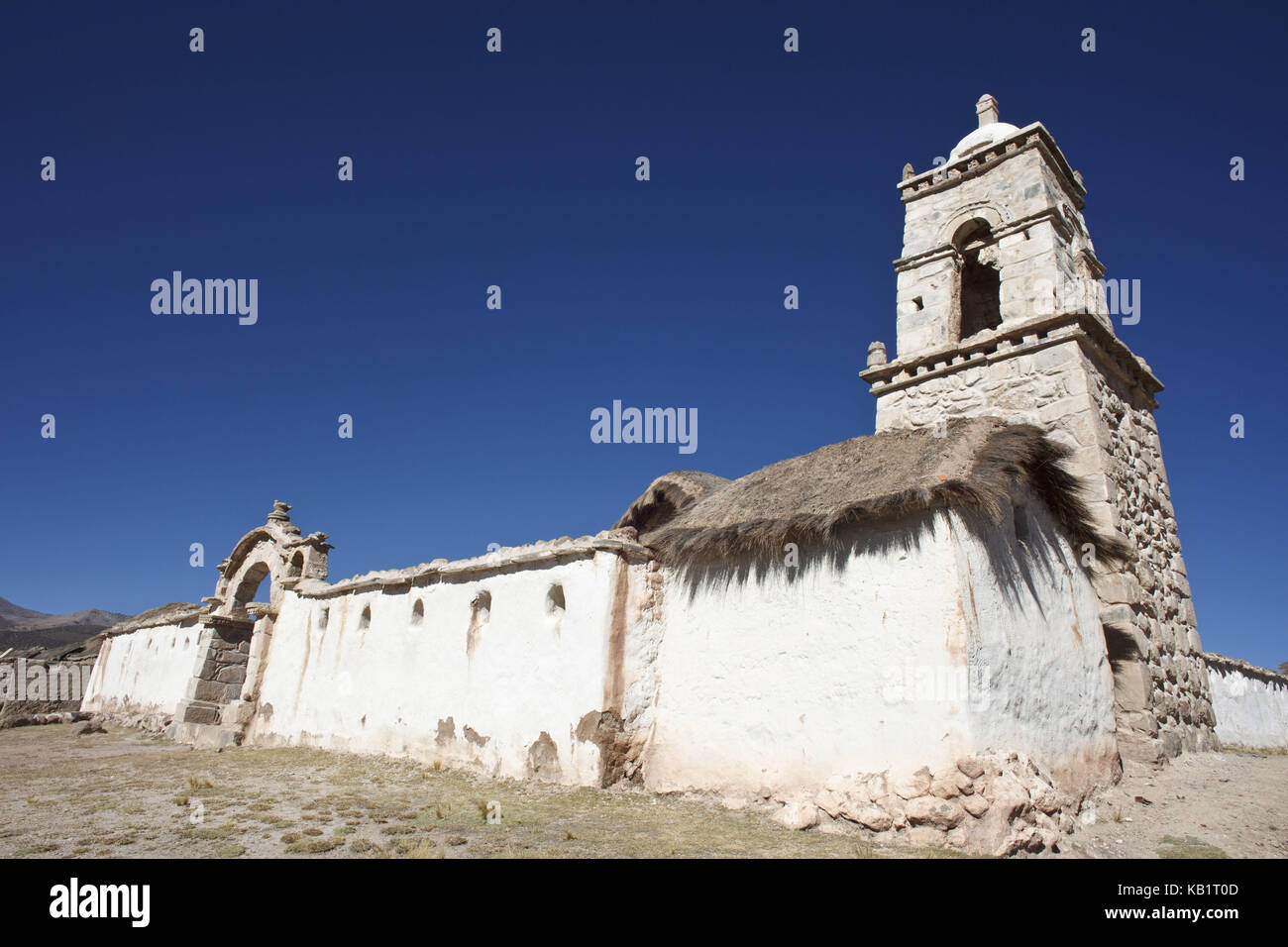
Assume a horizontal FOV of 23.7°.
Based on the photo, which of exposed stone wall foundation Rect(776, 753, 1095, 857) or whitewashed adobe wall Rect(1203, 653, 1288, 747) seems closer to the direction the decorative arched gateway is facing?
the exposed stone wall foundation

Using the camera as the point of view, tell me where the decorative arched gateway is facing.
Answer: facing the viewer and to the left of the viewer

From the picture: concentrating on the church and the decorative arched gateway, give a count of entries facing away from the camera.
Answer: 0

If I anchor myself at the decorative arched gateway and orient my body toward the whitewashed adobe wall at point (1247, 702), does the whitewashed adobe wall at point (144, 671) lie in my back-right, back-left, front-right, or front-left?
back-left

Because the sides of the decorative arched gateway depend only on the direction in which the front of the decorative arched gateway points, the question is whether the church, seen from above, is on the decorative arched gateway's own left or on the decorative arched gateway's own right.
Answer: on the decorative arched gateway's own left

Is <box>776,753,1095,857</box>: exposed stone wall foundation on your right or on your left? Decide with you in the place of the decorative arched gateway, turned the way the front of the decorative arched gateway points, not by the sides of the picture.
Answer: on your left

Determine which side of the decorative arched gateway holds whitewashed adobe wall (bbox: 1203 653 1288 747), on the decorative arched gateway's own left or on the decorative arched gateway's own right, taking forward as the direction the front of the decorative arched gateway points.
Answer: on the decorative arched gateway's own left
